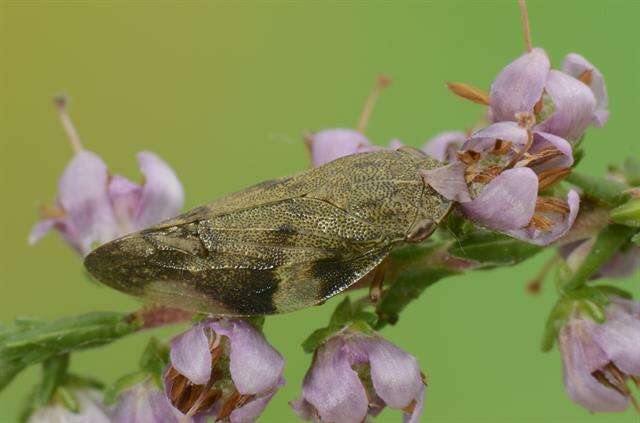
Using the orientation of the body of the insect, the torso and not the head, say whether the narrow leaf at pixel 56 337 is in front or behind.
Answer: behind

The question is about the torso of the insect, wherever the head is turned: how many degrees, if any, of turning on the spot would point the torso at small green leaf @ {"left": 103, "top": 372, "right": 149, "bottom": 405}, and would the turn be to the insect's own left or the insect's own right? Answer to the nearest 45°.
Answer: approximately 180°

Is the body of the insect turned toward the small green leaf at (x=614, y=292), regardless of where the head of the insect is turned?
yes

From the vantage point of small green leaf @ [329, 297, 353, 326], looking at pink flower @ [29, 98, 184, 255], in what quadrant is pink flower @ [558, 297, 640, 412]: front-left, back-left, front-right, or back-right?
back-right

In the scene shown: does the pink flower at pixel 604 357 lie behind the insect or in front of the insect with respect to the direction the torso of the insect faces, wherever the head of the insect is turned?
in front

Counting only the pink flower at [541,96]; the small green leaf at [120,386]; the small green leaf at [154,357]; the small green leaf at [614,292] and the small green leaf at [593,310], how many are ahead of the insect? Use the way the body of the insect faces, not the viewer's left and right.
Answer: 3

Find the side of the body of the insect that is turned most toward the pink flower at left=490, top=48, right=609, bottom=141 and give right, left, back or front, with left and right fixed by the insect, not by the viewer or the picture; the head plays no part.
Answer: front

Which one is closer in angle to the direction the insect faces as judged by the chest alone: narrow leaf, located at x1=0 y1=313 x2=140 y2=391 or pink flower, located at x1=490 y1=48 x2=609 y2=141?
the pink flower

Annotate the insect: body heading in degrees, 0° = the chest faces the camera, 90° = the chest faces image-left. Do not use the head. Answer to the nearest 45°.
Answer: approximately 270°

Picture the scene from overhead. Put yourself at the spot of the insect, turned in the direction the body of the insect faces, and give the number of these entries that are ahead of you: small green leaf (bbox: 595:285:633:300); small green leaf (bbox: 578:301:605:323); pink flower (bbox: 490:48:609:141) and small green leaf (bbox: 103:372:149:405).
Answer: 3
